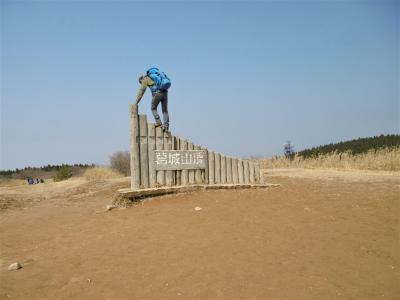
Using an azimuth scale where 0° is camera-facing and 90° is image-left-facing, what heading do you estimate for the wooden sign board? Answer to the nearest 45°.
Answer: approximately 0°

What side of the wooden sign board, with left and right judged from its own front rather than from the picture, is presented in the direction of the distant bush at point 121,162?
back

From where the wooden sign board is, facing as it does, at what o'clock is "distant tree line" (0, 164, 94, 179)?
The distant tree line is roughly at 5 o'clock from the wooden sign board.

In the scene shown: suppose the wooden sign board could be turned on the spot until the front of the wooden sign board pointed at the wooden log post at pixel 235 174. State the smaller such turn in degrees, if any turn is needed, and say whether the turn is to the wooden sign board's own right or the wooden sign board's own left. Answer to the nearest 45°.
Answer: approximately 90° to the wooden sign board's own left

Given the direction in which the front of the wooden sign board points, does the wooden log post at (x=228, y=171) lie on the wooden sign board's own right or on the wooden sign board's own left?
on the wooden sign board's own left

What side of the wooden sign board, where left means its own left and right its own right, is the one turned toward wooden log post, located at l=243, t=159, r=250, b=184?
left
